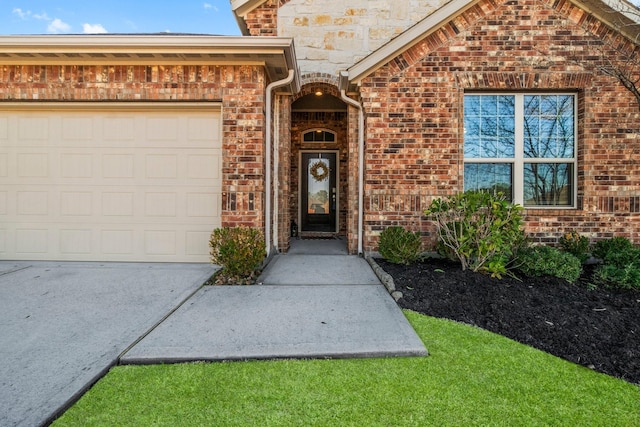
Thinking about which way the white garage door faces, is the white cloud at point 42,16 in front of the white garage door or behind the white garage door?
behind

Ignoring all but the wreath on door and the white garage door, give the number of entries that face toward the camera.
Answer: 2

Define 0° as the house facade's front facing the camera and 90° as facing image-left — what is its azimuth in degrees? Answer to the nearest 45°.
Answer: approximately 0°

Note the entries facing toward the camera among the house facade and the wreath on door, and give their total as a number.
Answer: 2

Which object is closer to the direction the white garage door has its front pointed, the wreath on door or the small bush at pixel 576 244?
the small bush

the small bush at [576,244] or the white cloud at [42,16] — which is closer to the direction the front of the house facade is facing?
the small bush
